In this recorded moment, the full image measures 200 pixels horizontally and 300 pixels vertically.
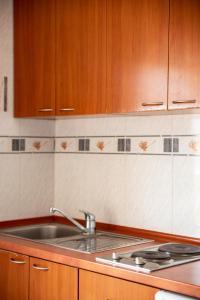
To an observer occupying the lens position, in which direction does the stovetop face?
facing the viewer and to the left of the viewer

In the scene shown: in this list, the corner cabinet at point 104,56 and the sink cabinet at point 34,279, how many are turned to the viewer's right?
0

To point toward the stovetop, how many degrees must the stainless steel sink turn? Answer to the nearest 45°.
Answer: approximately 90° to its left

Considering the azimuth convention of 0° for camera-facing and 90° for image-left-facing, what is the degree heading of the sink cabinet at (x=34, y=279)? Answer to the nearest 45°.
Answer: approximately 45°

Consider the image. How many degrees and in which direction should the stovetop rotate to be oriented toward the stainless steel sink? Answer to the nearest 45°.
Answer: approximately 90° to its right
